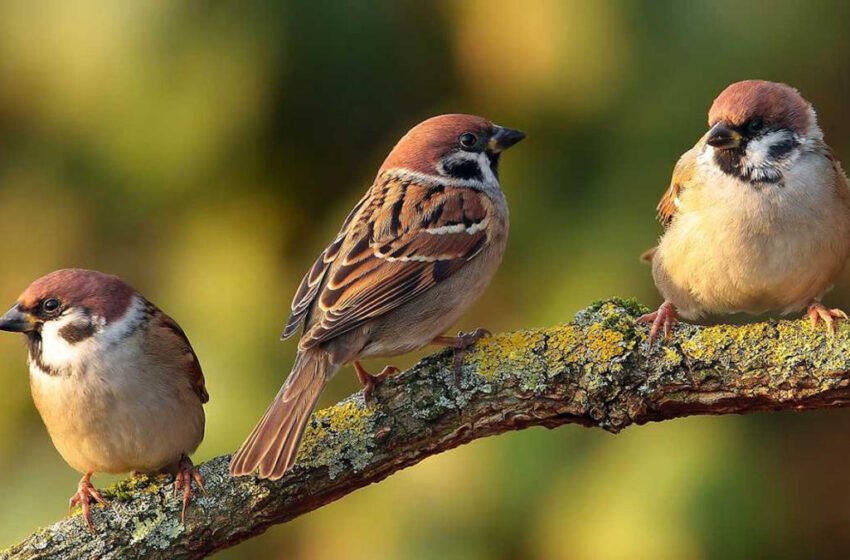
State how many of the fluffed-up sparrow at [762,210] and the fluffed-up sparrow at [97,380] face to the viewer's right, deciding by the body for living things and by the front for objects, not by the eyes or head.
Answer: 0

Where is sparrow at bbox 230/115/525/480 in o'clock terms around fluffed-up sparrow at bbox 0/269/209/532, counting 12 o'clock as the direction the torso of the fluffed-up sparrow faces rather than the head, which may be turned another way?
The sparrow is roughly at 8 o'clock from the fluffed-up sparrow.

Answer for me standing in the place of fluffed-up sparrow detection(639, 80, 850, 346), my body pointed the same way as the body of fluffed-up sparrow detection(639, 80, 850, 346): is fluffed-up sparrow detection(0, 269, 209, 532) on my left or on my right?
on my right

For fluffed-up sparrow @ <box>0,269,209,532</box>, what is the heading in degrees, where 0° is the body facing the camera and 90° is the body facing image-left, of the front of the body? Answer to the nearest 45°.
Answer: approximately 45°

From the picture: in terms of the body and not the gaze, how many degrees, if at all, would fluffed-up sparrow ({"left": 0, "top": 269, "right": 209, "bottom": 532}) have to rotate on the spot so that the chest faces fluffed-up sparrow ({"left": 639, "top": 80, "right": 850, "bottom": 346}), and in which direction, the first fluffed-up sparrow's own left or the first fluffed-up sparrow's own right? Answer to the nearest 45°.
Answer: approximately 135° to the first fluffed-up sparrow's own left

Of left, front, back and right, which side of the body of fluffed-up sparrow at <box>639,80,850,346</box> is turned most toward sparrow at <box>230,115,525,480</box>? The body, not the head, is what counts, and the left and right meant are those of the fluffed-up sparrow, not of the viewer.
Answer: right

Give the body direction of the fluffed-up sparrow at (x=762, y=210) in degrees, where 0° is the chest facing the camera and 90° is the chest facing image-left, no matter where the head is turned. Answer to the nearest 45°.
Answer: approximately 0°
